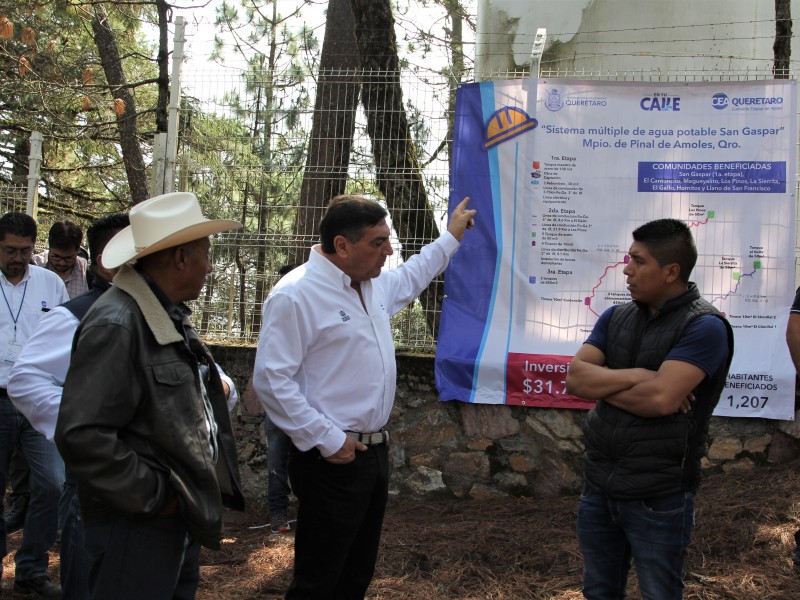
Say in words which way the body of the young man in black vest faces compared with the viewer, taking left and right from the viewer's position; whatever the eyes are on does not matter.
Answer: facing the viewer and to the left of the viewer

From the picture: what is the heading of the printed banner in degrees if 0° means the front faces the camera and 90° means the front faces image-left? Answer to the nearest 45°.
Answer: approximately 0°

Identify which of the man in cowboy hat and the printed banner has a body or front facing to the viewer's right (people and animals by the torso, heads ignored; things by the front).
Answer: the man in cowboy hat

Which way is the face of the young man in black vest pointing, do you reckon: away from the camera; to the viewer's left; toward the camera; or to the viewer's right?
to the viewer's left

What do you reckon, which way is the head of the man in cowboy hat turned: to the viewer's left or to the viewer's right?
to the viewer's right

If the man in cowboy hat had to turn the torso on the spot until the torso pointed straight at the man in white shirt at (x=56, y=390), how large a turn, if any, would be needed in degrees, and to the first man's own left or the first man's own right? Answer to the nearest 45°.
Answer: approximately 90° to the first man's own left

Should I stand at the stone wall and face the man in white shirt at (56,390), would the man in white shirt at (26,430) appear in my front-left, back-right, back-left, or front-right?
front-right

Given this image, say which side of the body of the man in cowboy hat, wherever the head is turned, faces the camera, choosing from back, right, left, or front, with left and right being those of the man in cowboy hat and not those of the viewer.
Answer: right

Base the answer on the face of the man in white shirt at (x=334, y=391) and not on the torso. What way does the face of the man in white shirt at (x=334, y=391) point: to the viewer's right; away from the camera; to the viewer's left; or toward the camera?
to the viewer's right
